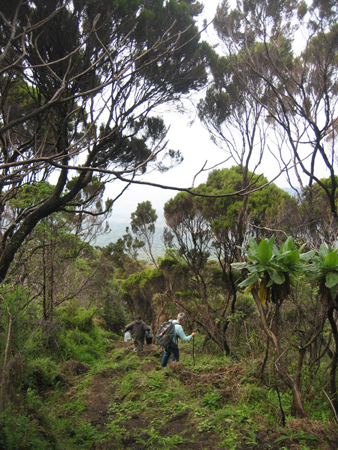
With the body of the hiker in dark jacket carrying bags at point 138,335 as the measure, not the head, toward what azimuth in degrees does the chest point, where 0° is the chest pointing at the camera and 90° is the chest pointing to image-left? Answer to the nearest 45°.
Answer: approximately 180°

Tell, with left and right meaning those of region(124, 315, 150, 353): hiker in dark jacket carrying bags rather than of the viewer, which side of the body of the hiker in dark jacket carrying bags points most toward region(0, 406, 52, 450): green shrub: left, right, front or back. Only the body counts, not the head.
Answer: back

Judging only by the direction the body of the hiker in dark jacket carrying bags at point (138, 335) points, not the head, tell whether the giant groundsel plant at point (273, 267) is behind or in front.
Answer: behind

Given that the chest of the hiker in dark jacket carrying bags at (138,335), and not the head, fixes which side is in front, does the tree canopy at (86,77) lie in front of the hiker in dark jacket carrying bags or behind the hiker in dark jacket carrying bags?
behind

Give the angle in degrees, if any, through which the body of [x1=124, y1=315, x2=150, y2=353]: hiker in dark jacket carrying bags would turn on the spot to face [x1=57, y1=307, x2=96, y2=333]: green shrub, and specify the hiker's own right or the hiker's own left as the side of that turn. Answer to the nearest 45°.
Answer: approximately 45° to the hiker's own left

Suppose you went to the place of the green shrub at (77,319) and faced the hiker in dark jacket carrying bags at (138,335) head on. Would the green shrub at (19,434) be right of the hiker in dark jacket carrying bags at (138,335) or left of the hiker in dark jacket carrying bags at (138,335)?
right
